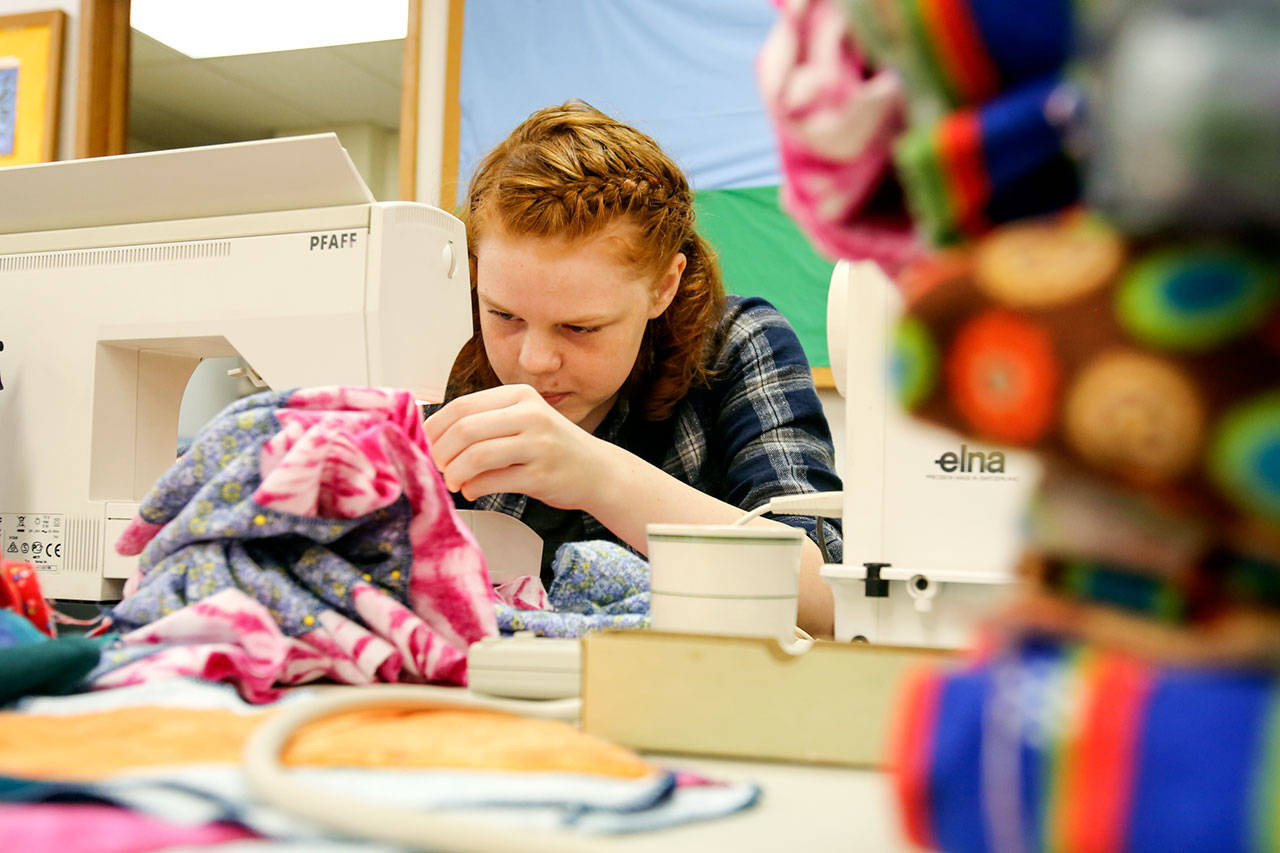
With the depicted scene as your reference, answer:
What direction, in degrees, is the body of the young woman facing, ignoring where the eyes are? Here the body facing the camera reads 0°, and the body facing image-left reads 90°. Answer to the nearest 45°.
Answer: approximately 45°

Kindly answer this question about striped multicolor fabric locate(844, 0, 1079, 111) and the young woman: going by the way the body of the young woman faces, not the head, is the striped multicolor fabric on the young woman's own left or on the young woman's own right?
on the young woman's own left

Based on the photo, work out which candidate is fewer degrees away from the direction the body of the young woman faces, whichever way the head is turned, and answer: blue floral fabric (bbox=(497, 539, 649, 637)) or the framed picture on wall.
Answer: the blue floral fabric

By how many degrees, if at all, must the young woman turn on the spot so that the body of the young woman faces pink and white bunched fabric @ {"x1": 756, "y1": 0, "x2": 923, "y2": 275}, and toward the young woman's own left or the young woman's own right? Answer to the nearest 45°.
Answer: approximately 45° to the young woman's own left
